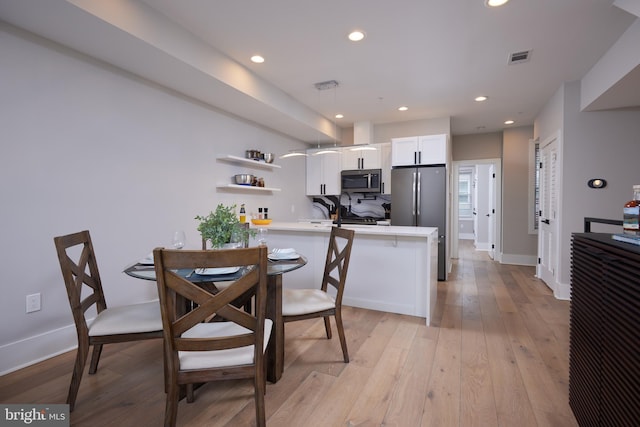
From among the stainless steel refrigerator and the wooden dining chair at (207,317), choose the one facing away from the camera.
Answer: the wooden dining chair

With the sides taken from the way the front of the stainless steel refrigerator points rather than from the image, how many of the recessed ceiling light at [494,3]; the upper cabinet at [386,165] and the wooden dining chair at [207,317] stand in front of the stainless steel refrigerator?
2

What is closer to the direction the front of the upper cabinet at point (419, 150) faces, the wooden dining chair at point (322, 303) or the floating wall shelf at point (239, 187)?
the wooden dining chair

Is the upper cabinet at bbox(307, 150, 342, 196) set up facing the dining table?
yes

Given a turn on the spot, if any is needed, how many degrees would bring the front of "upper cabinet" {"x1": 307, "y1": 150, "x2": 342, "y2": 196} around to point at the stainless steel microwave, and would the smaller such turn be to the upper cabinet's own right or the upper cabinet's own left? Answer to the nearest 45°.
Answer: approximately 45° to the upper cabinet's own left

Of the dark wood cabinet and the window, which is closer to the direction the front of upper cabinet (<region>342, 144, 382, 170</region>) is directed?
the dark wood cabinet

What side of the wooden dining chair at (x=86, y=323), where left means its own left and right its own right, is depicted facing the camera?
right

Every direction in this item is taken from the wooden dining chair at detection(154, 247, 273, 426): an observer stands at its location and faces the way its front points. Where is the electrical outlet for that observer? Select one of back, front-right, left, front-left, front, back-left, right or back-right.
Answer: front-left

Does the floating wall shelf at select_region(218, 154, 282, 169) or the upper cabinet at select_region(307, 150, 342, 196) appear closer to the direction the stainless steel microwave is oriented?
the floating wall shelf

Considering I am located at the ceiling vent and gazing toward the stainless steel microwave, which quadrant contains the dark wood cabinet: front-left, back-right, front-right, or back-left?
back-left

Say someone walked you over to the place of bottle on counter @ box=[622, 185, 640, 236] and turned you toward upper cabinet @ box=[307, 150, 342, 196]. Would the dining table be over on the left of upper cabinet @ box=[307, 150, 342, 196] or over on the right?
left

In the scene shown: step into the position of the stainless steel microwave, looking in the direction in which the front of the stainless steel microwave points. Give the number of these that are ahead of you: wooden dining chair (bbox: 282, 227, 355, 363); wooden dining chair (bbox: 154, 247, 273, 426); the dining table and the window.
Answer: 3
